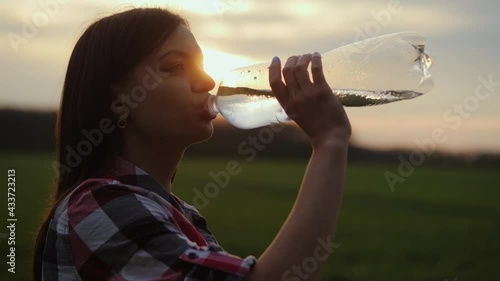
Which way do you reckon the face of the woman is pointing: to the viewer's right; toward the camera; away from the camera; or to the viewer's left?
to the viewer's right

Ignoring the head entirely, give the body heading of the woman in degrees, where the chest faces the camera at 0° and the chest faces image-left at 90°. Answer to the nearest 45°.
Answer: approximately 270°
